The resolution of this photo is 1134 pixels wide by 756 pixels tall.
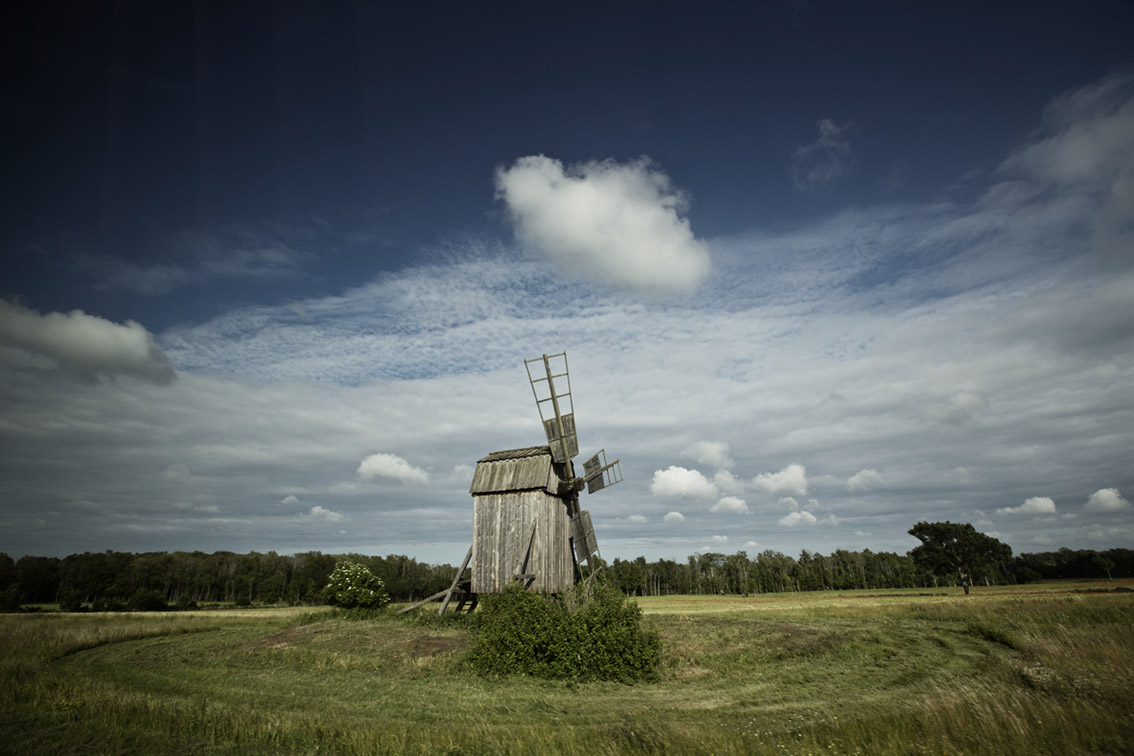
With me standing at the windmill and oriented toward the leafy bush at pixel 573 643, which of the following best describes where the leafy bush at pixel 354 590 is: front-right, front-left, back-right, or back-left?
back-right

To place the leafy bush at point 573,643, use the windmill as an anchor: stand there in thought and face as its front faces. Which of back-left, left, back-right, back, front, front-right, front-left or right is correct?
front-right

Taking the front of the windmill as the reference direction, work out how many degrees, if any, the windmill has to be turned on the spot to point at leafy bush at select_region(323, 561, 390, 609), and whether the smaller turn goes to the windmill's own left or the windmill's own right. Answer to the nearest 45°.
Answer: approximately 180°

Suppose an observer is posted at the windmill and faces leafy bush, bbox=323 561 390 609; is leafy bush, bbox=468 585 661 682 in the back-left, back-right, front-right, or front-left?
back-left

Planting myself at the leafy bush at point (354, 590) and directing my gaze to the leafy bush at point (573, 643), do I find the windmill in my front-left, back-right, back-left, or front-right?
front-left

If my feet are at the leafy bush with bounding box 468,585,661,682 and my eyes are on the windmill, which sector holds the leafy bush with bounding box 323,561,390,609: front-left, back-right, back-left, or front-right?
front-left

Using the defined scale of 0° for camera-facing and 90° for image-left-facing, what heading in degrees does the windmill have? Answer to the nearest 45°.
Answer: approximately 315°
